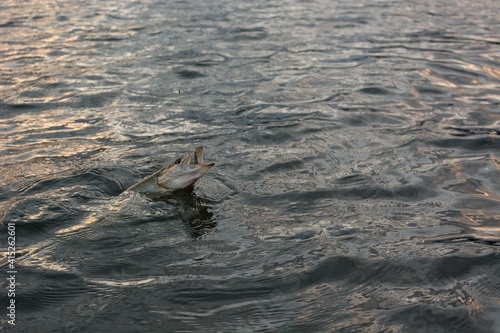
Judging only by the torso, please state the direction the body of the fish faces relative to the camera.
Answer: to the viewer's right
